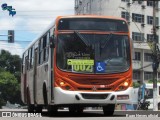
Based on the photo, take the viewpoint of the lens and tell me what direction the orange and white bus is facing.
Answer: facing the viewer
